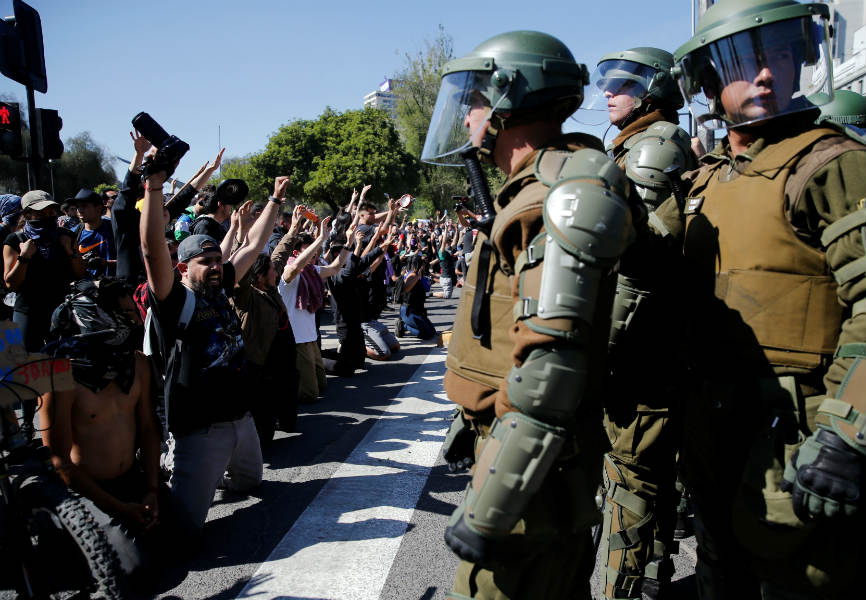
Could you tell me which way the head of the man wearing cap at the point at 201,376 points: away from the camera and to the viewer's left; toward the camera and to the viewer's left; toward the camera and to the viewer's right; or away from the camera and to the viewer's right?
toward the camera and to the viewer's right

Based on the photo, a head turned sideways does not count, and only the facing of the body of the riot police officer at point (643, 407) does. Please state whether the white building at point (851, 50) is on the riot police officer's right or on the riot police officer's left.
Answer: on the riot police officer's right

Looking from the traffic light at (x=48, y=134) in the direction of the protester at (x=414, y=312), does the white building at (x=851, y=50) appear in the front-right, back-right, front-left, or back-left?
front-right

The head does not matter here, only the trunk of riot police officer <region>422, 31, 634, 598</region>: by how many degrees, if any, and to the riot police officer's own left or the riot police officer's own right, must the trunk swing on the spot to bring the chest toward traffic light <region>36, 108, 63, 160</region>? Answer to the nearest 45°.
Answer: approximately 45° to the riot police officer's own right

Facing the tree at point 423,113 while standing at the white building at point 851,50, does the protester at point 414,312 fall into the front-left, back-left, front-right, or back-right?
front-left

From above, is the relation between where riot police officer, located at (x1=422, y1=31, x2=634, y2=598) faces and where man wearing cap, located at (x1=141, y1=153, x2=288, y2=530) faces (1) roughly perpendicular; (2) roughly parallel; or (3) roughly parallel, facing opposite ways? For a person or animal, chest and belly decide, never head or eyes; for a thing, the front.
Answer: roughly parallel, facing opposite ways

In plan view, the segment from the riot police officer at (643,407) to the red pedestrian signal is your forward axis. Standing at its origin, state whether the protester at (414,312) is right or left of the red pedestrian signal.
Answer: right

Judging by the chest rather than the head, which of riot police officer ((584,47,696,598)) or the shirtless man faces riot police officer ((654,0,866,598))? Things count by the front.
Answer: the shirtless man

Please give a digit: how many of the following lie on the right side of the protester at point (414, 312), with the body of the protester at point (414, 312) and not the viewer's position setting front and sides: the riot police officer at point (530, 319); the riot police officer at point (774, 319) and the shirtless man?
3

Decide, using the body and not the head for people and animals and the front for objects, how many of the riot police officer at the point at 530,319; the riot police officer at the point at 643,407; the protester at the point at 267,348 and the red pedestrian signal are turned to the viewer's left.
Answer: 2

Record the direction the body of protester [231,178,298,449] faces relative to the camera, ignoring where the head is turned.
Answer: to the viewer's right

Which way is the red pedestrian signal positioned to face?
toward the camera

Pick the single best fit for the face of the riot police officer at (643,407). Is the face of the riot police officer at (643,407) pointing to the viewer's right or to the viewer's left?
to the viewer's left

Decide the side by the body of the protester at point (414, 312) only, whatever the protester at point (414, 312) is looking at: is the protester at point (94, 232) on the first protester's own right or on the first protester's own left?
on the first protester's own right

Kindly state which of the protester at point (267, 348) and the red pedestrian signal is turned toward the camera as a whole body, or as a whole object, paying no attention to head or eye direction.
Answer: the red pedestrian signal

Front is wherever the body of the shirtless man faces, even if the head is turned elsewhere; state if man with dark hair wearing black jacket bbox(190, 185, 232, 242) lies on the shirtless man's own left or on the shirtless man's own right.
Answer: on the shirtless man's own left

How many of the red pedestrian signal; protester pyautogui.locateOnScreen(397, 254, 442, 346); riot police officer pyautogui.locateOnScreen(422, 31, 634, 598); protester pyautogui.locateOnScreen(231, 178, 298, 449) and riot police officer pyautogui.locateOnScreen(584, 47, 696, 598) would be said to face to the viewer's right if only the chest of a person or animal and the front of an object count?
2

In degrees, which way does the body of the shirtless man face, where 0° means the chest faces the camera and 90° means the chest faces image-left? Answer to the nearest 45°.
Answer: approximately 315°
